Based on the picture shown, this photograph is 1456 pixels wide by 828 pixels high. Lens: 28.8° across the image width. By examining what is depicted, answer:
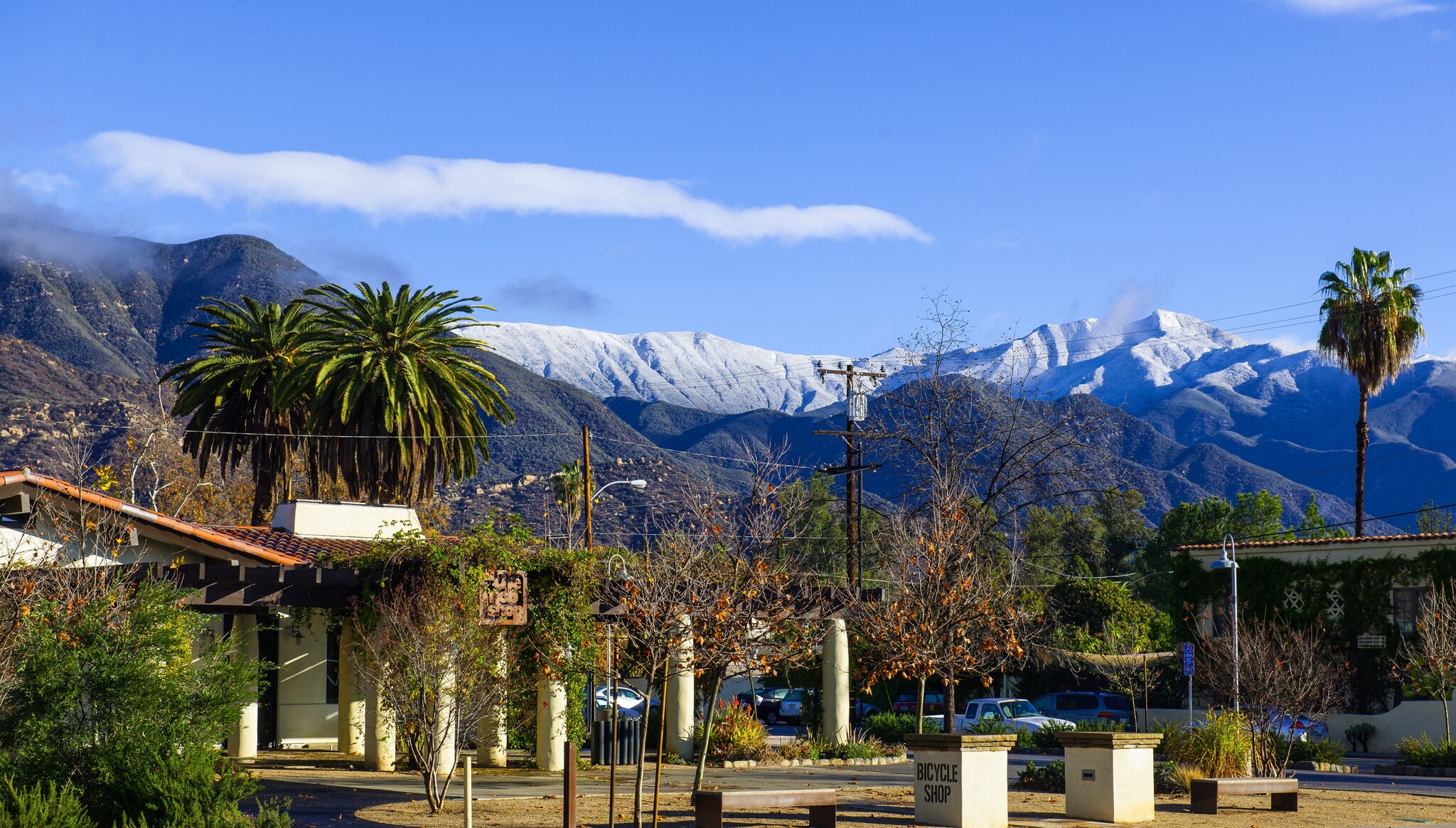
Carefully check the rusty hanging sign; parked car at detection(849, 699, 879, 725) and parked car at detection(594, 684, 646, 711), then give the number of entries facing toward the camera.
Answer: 1

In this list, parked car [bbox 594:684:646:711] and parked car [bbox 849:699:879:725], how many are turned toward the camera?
0

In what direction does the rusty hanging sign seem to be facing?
toward the camera

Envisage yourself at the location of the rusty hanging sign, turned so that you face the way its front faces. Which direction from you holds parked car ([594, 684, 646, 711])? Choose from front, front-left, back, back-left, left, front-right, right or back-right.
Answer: back

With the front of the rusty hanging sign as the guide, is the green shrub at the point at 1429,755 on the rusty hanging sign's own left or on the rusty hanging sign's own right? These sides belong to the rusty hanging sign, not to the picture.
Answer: on the rusty hanging sign's own left

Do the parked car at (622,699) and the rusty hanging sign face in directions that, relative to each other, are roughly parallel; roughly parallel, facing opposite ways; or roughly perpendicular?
roughly perpendicular
